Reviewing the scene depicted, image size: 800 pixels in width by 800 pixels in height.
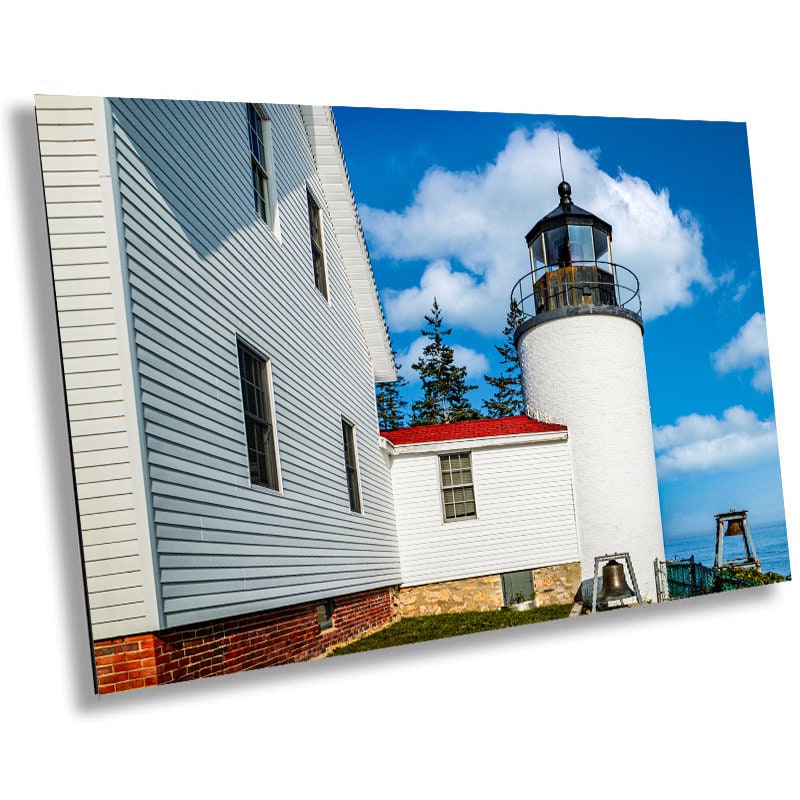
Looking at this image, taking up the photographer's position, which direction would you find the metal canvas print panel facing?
facing the viewer and to the right of the viewer
